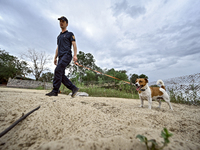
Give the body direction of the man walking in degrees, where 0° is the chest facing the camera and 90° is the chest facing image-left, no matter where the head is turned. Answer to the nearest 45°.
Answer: approximately 45°
